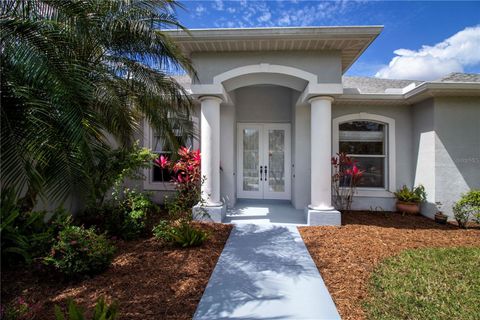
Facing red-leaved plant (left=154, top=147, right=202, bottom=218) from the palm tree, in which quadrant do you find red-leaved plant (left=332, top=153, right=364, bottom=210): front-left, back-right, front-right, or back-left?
front-right

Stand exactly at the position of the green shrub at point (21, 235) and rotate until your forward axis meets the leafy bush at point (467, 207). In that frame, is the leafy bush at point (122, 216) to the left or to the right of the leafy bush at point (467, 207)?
left

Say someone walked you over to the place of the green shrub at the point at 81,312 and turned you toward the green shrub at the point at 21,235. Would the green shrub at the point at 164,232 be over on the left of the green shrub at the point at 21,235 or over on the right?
right

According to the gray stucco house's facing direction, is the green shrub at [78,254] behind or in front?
in front

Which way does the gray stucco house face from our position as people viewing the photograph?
facing the viewer

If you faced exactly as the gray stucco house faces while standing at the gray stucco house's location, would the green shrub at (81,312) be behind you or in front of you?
in front

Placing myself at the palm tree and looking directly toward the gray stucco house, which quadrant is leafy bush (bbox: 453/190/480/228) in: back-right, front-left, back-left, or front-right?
front-right

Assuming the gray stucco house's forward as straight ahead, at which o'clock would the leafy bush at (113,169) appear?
The leafy bush is roughly at 2 o'clock from the gray stucco house.

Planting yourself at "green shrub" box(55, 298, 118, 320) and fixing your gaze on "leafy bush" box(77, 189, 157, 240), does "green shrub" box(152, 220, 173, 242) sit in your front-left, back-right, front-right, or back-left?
front-right

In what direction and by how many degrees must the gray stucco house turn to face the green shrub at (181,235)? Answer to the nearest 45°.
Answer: approximately 45° to its right

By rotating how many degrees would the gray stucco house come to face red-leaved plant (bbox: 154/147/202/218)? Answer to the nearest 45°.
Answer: approximately 90° to its right
